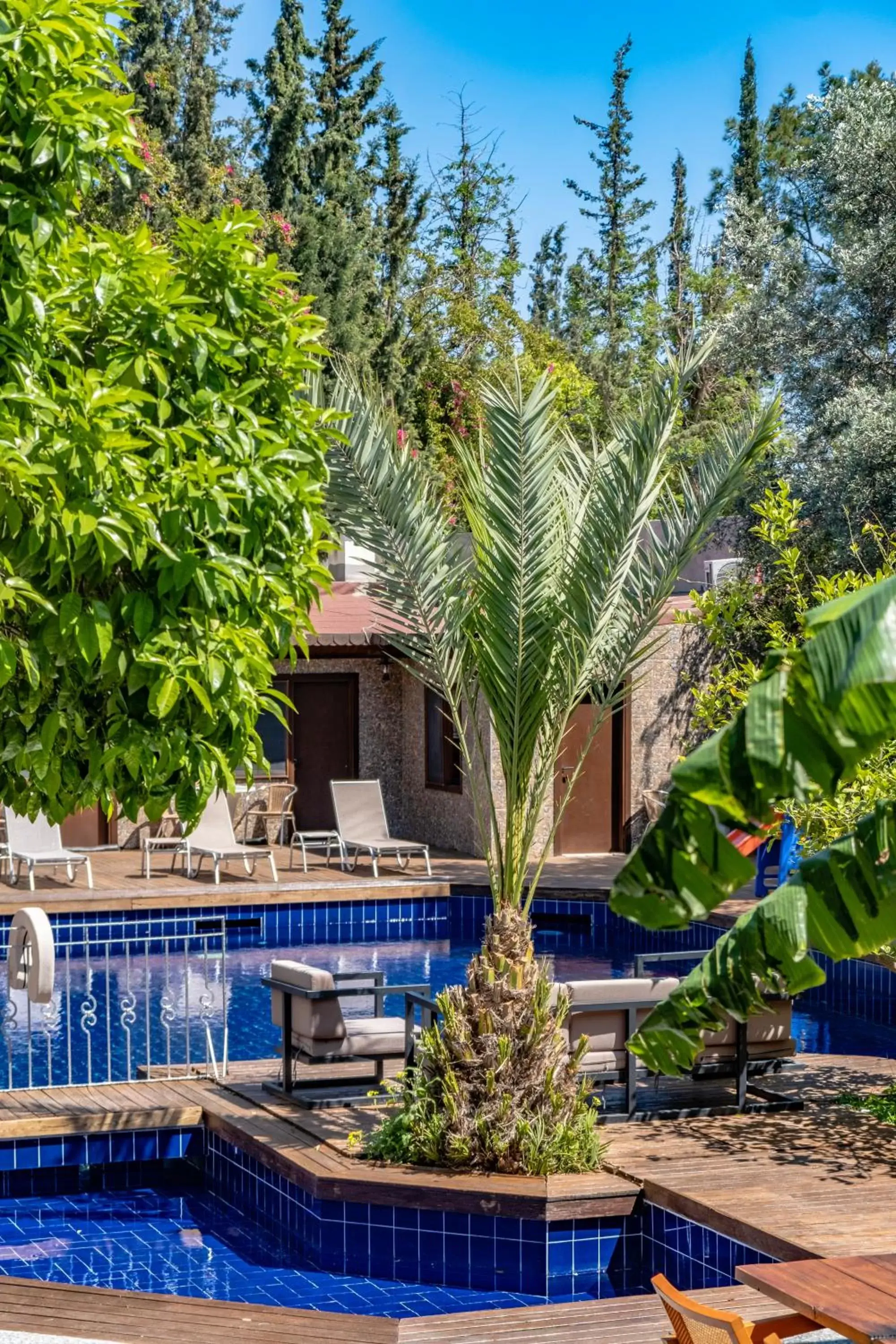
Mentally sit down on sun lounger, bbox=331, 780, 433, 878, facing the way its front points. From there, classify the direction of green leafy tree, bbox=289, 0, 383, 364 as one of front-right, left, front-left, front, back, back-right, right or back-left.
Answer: back-left

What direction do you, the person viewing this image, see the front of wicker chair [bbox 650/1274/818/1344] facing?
facing away from the viewer and to the right of the viewer

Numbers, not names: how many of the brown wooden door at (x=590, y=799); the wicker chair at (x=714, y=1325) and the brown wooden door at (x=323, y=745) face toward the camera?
2

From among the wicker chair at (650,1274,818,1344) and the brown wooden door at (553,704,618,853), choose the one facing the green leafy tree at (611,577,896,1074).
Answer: the brown wooden door

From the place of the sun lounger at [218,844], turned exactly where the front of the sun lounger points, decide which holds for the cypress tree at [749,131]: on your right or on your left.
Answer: on your left

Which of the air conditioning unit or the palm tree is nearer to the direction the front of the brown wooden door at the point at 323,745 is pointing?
the palm tree

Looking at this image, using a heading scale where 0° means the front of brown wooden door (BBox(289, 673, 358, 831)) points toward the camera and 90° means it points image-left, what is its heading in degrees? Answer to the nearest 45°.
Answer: approximately 0°

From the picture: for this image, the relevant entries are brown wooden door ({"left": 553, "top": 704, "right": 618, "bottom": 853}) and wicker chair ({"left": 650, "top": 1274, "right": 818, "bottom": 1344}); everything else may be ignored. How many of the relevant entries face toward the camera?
1

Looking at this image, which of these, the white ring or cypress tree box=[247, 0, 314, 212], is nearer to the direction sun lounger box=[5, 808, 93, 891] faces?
the white ring

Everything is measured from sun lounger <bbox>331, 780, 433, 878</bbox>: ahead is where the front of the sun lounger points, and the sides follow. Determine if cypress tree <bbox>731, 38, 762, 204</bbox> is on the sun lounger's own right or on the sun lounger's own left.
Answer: on the sun lounger's own left
